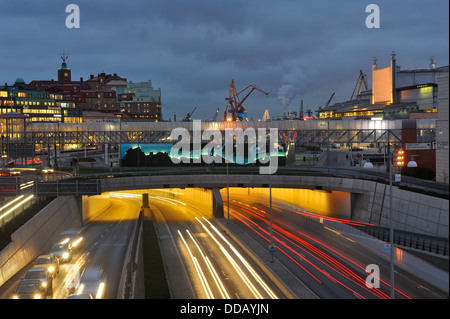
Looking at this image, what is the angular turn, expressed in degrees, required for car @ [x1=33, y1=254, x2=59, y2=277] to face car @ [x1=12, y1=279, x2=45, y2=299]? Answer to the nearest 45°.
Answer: approximately 45° to its left

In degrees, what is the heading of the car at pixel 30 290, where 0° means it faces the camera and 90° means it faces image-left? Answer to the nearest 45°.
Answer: approximately 45°

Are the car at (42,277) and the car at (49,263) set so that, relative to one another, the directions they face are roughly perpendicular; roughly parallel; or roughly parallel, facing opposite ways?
roughly parallel

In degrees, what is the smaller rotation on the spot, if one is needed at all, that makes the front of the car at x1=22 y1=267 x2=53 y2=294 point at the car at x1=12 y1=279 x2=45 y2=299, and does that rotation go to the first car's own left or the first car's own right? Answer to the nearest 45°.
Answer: approximately 45° to the first car's own left

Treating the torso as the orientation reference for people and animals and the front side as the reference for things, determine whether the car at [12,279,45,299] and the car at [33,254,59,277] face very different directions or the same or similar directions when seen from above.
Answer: same or similar directions

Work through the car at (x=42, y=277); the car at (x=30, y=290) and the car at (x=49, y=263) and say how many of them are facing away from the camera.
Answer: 0

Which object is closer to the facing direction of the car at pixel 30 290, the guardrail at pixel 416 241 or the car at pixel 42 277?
the guardrail

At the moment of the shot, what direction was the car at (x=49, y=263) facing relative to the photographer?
facing the viewer and to the left of the viewer

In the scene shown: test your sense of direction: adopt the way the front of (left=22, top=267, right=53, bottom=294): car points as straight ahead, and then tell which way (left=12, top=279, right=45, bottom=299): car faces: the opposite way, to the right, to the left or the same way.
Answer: the same way

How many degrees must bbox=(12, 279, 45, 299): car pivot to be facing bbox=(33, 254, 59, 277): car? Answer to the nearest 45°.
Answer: approximately 135° to its right

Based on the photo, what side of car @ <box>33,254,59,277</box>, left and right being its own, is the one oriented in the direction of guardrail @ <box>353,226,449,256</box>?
left

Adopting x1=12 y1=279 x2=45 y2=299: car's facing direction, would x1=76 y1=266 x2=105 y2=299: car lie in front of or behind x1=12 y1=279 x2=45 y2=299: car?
behind

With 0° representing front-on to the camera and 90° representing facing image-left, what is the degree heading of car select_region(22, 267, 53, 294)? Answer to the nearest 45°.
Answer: approximately 45°

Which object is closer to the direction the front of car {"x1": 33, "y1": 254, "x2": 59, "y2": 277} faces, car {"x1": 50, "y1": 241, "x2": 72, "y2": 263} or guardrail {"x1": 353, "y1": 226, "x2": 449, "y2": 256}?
the guardrail

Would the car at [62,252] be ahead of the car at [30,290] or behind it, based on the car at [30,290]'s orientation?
behind
